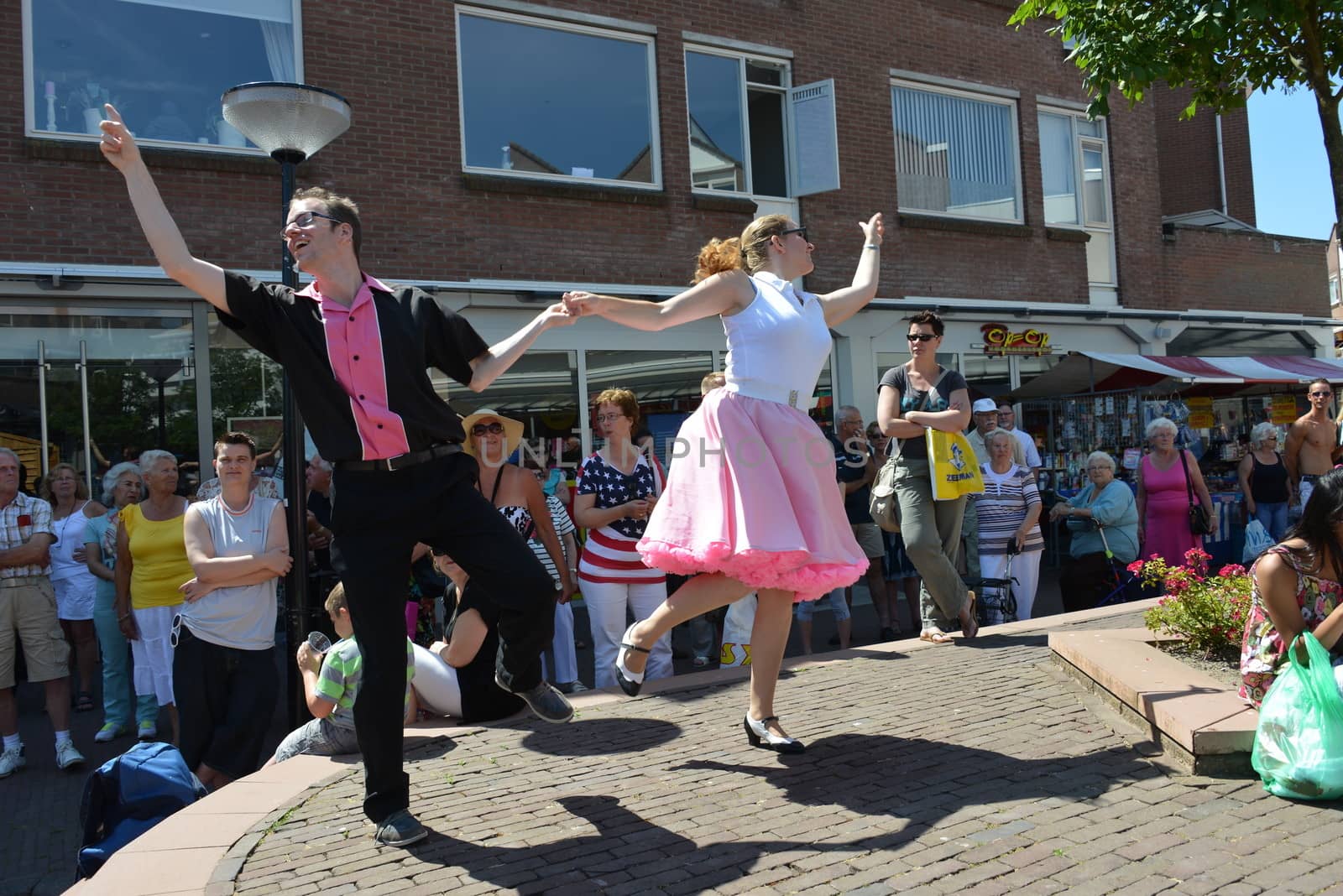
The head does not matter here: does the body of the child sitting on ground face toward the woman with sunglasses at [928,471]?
no

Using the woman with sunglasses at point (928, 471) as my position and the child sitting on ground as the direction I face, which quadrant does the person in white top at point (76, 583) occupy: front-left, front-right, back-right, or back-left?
front-right

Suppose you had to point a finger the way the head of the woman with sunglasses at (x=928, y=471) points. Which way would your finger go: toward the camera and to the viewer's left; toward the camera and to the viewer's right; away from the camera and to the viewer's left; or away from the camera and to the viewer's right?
toward the camera and to the viewer's left

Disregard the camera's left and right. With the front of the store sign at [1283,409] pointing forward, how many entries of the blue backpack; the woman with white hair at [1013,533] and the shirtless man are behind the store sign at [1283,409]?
0

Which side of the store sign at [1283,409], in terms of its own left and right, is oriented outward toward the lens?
front

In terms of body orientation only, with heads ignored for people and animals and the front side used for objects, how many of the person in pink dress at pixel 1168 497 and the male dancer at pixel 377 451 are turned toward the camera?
2

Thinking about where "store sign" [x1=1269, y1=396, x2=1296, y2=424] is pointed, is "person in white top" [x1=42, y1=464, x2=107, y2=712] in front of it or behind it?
in front

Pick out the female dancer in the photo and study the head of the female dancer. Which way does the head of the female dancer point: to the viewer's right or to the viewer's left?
to the viewer's right

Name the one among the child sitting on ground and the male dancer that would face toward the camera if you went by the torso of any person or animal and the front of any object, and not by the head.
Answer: the male dancer

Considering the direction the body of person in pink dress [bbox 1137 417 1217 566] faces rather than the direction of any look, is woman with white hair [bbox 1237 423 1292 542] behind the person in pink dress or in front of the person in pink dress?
behind

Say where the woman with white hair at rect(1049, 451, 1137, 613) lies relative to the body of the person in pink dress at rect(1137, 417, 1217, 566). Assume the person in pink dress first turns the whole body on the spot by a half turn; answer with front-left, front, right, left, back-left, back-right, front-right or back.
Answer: back-left

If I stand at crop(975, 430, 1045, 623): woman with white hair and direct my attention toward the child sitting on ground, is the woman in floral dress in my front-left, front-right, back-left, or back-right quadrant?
front-left

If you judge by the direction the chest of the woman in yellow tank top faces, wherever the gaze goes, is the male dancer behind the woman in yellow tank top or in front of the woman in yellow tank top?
in front

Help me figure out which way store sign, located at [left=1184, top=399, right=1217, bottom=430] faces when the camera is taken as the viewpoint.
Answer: facing the viewer

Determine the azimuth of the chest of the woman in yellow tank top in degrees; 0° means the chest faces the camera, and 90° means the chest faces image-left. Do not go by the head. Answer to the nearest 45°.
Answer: approximately 315°

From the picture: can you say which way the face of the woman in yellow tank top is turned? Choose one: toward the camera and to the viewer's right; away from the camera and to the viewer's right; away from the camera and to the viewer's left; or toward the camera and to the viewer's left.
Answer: toward the camera and to the viewer's right

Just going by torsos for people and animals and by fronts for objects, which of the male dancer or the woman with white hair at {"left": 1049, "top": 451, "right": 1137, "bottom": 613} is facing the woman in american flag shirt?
the woman with white hair

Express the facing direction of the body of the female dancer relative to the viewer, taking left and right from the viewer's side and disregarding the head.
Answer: facing the viewer and to the right of the viewer
